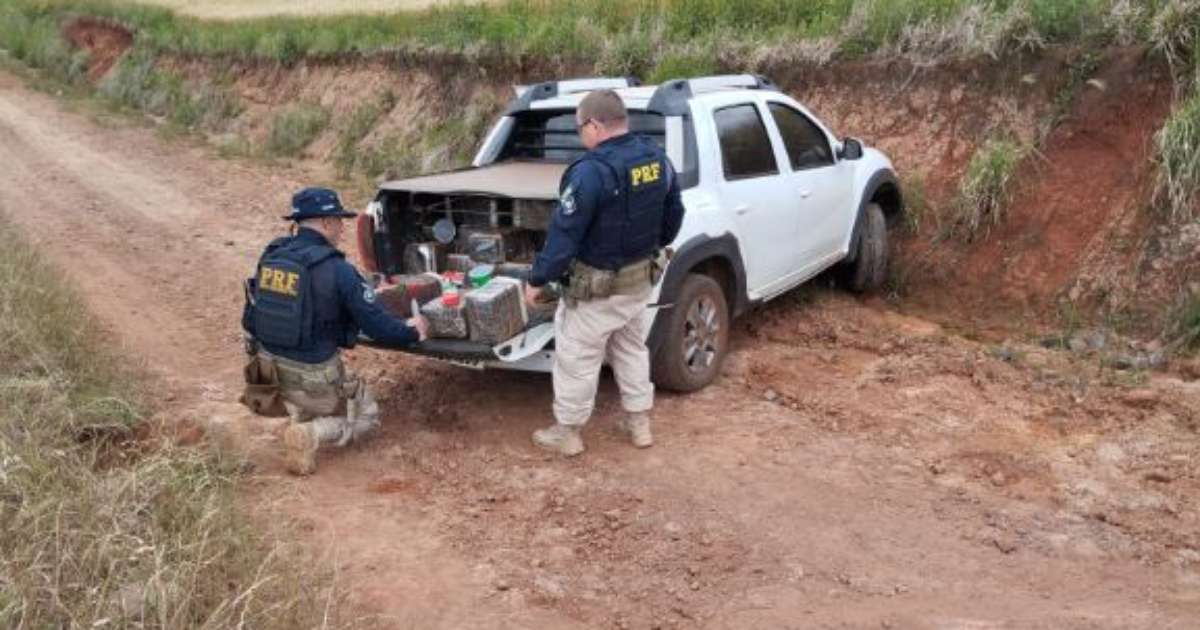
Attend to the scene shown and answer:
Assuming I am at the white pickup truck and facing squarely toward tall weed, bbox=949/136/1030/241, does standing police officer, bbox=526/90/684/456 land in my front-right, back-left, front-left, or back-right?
back-right

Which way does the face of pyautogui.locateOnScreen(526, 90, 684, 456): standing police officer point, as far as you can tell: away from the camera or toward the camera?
away from the camera

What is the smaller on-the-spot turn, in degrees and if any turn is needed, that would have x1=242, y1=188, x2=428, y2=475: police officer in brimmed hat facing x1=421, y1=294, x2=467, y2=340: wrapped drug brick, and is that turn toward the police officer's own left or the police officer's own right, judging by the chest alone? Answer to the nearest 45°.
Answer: approximately 45° to the police officer's own right

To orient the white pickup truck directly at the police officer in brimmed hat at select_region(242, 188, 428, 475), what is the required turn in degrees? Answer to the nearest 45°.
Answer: approximately 180°

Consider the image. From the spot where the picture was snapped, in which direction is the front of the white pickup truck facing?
facing away from the viewer and to the right of the viewer

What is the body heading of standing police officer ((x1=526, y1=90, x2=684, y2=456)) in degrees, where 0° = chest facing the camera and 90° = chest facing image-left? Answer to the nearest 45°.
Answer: approximately 135°

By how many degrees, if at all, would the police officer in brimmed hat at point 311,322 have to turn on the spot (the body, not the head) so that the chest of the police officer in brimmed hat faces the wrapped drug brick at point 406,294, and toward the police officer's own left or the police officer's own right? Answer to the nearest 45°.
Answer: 0° — they already face it

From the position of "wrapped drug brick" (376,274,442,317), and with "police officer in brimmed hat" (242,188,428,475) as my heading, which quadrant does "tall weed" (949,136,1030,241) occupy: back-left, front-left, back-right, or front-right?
back-left

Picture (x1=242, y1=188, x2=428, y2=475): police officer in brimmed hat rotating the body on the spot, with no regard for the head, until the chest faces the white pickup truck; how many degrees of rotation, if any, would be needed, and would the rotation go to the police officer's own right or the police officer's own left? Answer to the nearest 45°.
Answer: approximately 45° to the police officer's own right

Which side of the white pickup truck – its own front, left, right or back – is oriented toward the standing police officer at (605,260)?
back

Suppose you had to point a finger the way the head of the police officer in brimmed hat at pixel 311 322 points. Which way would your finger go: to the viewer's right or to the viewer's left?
to the viewer's right

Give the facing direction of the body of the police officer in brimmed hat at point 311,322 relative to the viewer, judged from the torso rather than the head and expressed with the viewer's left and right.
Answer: facing away from the viewer and to the right of the viewer
